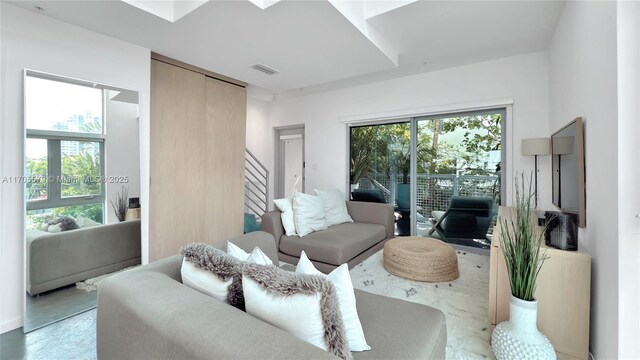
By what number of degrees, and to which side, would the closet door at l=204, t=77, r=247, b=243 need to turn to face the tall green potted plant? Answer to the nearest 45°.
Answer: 0° — it already faces it

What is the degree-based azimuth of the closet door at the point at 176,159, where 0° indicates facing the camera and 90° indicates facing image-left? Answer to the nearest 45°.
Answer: approximately 315°

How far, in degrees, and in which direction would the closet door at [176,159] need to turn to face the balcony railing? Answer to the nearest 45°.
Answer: approximately 45° to its left
